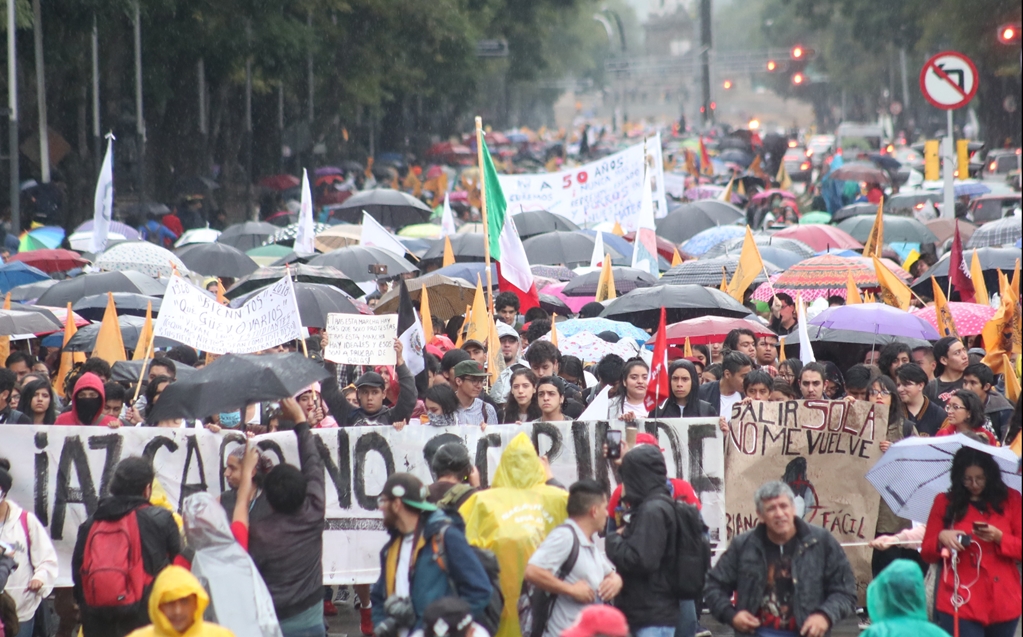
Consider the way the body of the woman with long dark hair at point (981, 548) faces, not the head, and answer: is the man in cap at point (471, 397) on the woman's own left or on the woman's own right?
on the woman's own right

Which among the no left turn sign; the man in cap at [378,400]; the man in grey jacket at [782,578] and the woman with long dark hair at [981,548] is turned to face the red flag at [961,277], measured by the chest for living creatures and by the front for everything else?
the no left turn sign

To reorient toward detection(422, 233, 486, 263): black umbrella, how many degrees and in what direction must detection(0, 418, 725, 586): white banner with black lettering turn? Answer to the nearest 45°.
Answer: approximately 180°

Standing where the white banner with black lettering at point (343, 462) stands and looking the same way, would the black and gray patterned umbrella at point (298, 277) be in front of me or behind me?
behind

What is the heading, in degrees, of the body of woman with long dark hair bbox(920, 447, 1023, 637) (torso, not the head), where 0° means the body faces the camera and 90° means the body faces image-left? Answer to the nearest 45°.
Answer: approximately 0°

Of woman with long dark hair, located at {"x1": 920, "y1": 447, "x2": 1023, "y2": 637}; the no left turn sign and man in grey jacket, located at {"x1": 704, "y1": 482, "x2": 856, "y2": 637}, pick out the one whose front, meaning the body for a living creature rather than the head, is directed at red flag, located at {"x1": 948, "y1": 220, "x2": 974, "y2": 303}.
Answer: the no left turn sign

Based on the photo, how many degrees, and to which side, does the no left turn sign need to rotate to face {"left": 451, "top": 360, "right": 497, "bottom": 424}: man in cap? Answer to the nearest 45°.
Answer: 0° — it already faces them

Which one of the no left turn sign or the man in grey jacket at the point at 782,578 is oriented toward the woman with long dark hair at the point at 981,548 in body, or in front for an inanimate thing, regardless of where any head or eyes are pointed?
the no left turn sign
